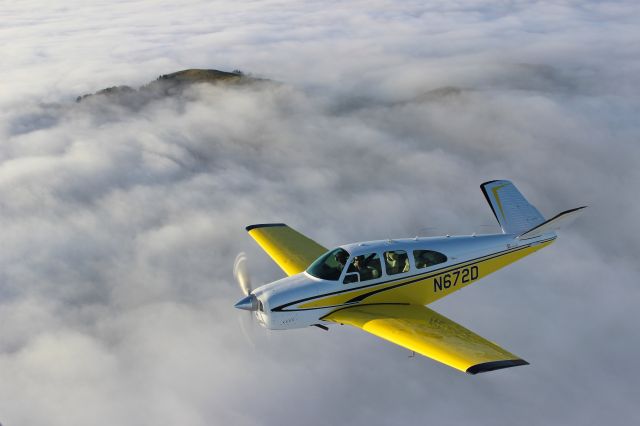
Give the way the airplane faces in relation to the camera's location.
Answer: facing the viewer and to the left of the viewer
